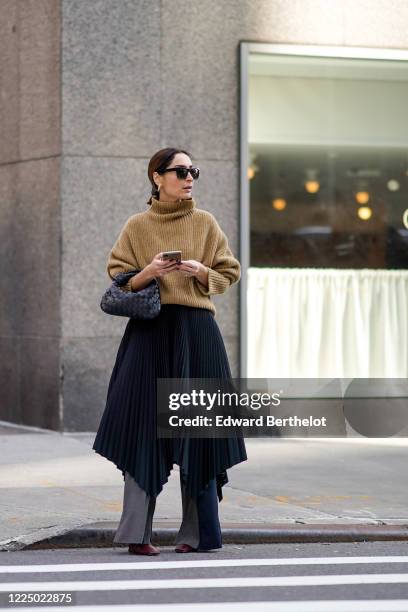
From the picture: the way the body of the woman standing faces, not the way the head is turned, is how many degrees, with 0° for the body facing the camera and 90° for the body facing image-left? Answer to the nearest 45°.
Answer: approximately 0°

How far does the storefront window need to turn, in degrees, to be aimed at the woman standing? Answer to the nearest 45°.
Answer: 0° — it already faces them

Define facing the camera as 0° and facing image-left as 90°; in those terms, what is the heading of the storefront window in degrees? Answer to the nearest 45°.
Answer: approximately 0°

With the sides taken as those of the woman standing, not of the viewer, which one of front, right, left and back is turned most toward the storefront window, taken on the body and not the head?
back

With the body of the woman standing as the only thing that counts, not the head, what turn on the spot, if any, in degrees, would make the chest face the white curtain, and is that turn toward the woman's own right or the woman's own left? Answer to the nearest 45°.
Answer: approximately 180°

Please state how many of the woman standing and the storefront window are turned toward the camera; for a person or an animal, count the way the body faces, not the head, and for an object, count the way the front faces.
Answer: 2
